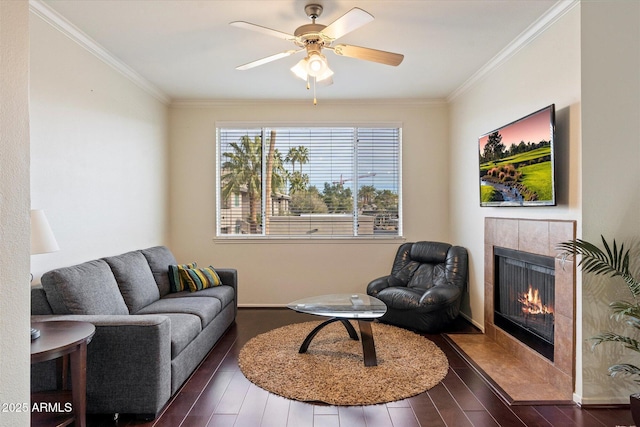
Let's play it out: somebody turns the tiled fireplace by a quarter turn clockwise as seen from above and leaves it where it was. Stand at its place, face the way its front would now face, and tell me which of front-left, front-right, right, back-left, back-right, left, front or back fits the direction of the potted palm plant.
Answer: back

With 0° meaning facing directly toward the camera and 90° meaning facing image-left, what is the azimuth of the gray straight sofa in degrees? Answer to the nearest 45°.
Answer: approximately 315°

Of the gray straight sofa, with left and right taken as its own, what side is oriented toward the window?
left

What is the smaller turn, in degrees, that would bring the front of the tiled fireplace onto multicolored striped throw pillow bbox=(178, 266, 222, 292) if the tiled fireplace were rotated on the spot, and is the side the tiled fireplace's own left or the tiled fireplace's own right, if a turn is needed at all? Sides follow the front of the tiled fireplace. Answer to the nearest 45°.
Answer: approximately 45° to the tiled fireplace's own right

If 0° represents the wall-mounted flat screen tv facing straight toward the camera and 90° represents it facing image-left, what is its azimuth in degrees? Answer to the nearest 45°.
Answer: approximately 45°

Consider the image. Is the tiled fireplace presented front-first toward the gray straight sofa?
yes

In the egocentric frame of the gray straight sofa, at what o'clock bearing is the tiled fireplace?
The tiled fireplace is roughly at 11 o'clock from the gray straight sofa.

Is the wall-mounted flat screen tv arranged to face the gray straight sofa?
yes

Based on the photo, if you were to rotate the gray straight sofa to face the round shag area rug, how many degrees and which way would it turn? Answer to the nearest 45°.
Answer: approximately 45° to its left
